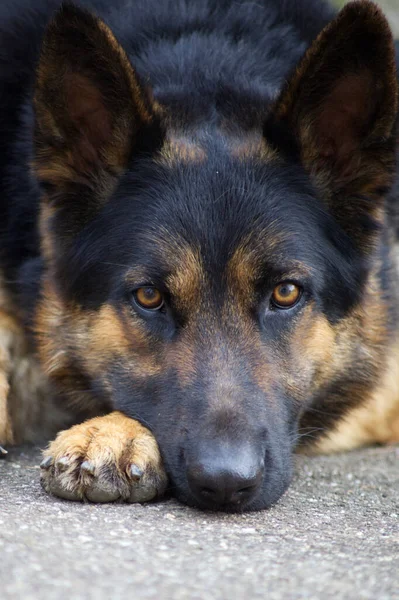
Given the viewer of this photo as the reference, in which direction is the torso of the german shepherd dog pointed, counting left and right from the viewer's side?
facing the viewer
